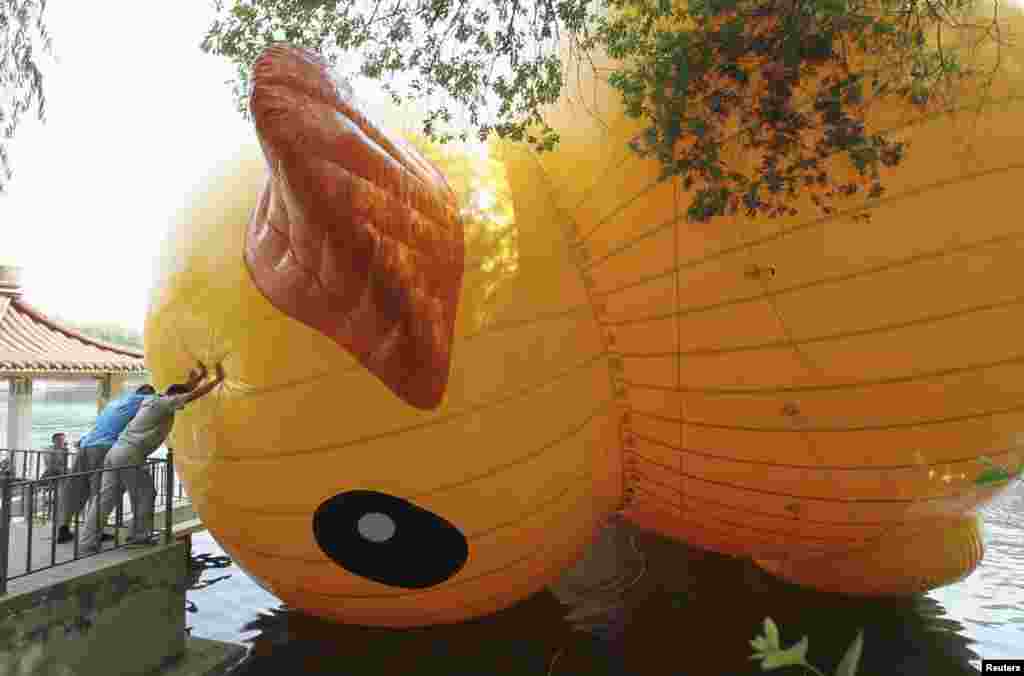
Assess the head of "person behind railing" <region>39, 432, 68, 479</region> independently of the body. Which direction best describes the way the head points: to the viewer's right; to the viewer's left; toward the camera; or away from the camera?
to the viewer's right

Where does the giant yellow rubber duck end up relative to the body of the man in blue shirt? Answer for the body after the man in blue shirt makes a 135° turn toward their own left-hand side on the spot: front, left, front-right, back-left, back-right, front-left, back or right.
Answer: back

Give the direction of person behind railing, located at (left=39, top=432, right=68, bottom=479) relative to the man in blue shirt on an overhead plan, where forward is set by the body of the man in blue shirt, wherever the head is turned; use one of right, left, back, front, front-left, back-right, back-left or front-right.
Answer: left

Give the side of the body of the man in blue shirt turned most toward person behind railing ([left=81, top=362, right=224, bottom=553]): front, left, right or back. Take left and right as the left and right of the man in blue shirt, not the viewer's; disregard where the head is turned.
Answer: right

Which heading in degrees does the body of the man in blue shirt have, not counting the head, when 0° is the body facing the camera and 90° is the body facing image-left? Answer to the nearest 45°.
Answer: approximately 270°
